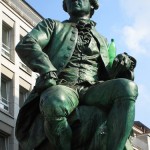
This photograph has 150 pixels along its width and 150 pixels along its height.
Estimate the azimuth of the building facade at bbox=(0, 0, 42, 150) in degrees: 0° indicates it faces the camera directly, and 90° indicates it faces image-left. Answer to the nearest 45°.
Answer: approximately 315°
